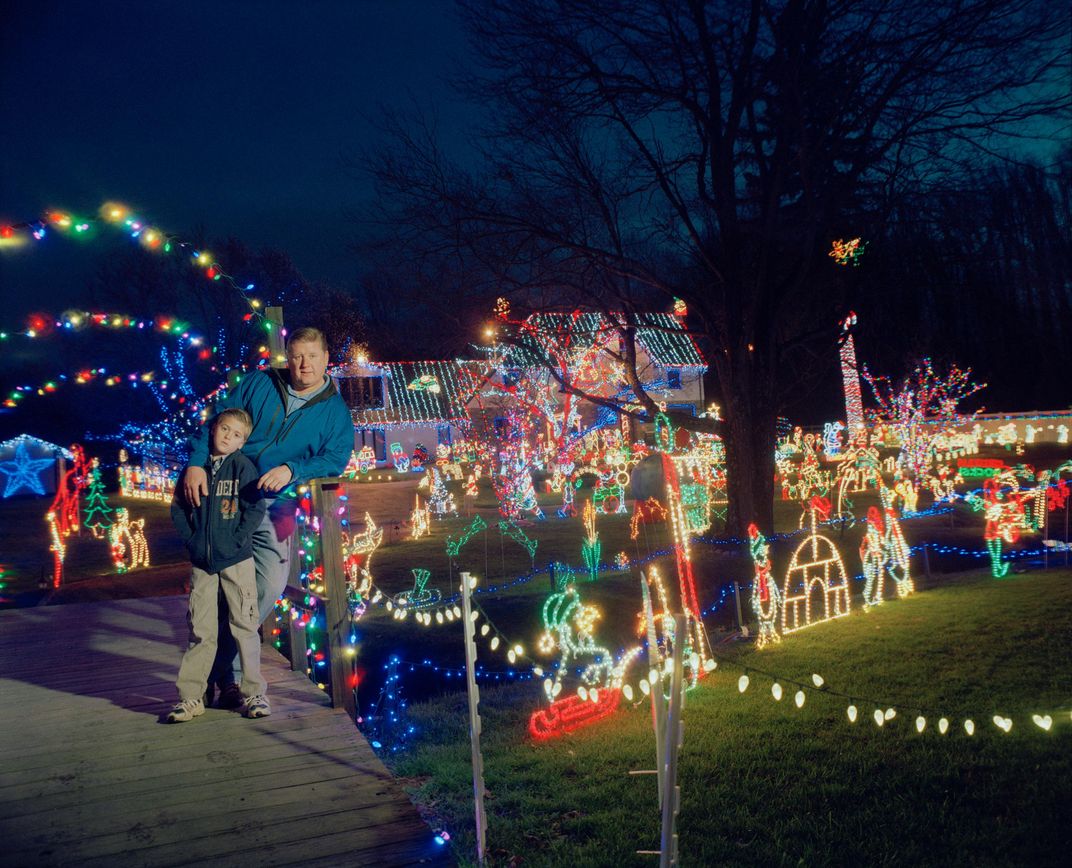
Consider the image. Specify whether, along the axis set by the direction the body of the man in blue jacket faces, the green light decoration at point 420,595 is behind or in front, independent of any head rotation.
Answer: behind

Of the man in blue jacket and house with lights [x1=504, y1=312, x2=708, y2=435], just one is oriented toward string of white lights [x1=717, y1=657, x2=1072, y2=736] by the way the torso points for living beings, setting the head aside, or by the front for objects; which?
the house with lights

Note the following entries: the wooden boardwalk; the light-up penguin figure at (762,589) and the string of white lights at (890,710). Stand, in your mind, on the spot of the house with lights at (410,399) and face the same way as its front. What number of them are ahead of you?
3

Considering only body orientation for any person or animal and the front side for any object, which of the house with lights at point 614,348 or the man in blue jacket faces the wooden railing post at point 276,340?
the house with lights

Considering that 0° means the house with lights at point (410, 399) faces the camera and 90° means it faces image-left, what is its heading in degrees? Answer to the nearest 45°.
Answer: approximately 0°

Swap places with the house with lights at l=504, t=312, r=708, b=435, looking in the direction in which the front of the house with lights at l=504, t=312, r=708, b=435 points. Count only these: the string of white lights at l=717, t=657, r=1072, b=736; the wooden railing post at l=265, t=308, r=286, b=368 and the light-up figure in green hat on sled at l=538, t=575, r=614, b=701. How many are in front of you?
3

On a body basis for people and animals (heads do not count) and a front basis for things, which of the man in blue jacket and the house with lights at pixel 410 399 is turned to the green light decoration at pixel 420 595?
the house with lights

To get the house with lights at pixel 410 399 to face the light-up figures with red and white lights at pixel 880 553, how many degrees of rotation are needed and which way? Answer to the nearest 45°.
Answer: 0° — it already faces it

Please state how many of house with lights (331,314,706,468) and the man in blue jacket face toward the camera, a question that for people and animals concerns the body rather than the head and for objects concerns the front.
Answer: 2
